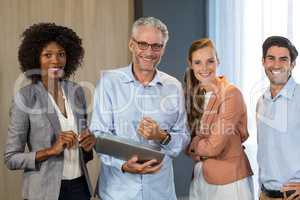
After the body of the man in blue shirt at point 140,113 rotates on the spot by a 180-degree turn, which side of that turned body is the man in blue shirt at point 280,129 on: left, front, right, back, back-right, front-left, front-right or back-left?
right

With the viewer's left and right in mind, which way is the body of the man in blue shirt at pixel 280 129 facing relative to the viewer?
facing the viewer and to the left of the viewer

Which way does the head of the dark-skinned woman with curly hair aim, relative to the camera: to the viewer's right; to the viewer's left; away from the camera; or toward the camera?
toward the camera

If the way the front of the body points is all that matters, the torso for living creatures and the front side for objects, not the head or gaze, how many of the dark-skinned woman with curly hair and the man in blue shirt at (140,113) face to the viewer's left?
0

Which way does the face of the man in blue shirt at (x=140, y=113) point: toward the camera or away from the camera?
toward the camera

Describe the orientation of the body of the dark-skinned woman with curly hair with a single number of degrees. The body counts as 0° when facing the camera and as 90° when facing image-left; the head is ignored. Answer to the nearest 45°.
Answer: approximately 315°

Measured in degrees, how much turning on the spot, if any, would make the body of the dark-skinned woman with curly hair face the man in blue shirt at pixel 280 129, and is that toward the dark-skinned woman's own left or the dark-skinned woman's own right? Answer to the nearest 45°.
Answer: approximately 45° to the dark-skinned woman's own left

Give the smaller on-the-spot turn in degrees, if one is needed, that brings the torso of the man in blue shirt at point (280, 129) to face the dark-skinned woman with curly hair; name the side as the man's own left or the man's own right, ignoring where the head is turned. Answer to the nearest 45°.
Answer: approximately 45° to the man's own right

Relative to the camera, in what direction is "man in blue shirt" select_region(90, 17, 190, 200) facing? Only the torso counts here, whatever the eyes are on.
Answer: toward the camera
